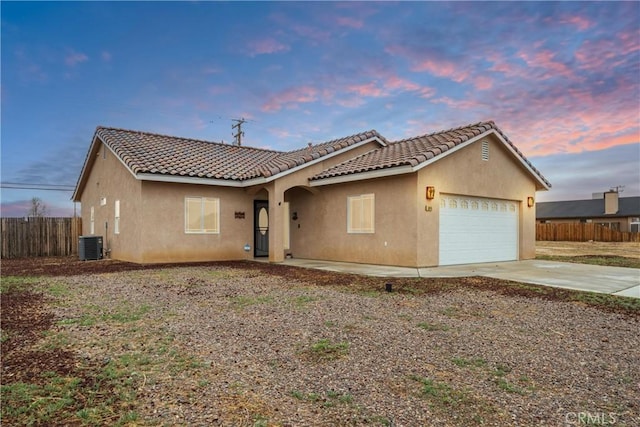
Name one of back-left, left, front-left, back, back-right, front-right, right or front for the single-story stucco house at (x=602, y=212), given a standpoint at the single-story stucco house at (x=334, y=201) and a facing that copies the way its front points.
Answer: left

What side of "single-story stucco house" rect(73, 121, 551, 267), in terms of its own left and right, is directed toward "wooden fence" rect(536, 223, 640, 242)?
left

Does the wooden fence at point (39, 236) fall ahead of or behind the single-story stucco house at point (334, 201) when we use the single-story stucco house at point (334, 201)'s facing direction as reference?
behind

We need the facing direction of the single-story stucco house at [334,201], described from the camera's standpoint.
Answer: facing the viewer and to the right of the viewer

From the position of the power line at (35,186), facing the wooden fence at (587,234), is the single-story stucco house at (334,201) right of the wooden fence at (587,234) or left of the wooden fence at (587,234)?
right

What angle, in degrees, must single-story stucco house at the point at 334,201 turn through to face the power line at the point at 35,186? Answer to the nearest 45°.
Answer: approximately 180°

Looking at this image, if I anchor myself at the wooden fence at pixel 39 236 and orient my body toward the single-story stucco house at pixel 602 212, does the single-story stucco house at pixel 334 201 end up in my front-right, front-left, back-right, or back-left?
front-right
